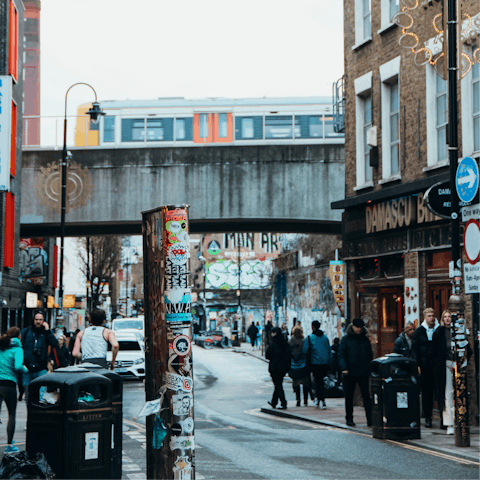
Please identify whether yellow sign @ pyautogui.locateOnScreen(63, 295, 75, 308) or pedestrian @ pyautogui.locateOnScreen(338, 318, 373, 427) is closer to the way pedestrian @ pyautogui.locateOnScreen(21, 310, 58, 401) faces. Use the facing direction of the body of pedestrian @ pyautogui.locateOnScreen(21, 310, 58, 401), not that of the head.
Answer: the pedestrian

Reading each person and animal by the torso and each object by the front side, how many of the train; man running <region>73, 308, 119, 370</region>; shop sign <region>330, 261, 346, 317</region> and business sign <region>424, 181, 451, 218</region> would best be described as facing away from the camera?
1

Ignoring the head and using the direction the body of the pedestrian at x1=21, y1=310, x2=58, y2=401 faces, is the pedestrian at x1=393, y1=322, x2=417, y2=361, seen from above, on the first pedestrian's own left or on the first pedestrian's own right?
on the first pedestrian's own left

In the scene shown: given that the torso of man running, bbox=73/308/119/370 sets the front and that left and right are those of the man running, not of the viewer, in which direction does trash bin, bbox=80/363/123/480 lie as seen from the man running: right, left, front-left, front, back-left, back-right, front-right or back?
back

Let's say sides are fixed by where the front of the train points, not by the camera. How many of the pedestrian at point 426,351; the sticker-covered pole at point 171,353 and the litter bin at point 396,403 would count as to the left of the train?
3

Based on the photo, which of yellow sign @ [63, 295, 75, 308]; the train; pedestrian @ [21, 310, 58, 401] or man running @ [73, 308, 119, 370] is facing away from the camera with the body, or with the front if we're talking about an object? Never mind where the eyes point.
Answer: the man running

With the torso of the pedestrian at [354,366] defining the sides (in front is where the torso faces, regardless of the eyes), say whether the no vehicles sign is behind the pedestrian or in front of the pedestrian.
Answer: in front

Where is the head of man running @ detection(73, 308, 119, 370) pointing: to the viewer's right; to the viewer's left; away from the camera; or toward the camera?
away from the camera

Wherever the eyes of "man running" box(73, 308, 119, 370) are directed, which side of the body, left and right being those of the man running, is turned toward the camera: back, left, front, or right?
back

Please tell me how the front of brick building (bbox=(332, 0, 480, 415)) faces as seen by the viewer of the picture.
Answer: facing the viewer and to the left of the viewer

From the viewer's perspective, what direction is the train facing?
to the viewer's left

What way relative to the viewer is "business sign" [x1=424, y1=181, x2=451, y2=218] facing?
toward the camera

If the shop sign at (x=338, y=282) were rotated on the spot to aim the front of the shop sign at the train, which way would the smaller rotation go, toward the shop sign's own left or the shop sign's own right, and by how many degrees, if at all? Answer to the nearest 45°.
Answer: approximately 135° to the shop sign's own right

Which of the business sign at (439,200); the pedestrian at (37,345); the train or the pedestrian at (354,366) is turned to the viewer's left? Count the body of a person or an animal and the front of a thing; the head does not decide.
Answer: the train

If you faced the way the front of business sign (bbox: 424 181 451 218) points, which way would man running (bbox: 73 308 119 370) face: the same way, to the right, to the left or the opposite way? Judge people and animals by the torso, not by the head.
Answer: the opposite way

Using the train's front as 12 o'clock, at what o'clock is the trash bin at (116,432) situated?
The trash bin is roughly at 9 o'clock from the train.

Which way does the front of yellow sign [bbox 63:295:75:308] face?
toward the camera

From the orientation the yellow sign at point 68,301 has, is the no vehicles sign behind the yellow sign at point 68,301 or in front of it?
in front

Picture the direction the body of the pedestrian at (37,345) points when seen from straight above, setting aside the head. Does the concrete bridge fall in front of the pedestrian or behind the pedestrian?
behind

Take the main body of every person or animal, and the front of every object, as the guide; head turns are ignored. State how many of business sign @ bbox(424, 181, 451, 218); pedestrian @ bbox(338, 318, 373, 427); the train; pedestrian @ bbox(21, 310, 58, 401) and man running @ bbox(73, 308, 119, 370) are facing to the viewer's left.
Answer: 1
